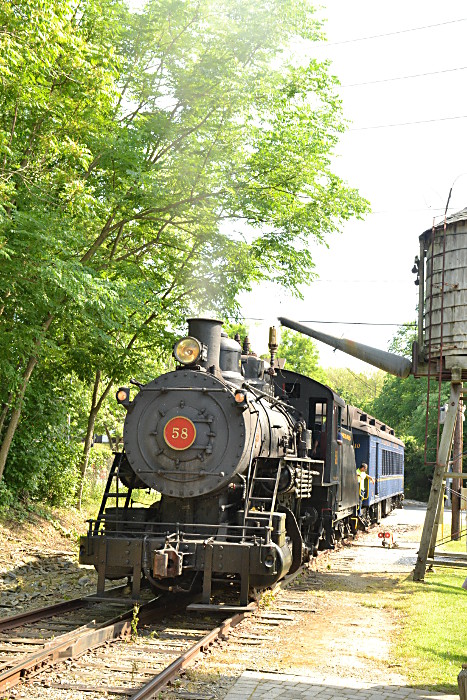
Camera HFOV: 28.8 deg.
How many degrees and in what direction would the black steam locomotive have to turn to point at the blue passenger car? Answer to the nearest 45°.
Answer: approximately 135° to its right

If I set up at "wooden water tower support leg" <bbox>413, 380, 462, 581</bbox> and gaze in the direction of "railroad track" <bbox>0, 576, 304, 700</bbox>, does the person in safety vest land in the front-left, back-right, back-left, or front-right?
back-right

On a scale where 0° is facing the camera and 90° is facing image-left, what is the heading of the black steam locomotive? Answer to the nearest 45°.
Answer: approximately 45°

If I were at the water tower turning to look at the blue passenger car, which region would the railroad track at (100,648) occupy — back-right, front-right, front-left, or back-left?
back-left
